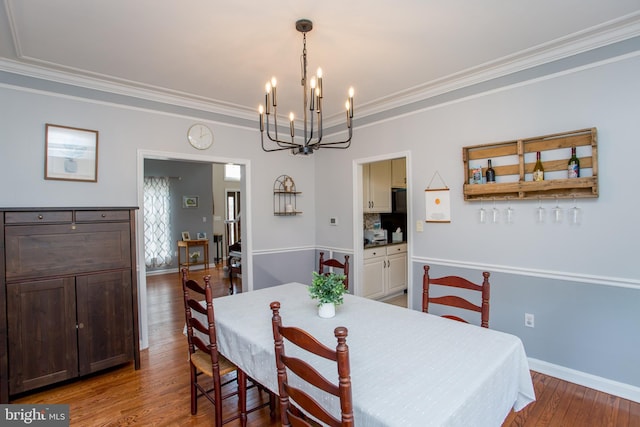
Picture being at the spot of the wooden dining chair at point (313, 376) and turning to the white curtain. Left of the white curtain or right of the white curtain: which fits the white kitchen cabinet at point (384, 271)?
right

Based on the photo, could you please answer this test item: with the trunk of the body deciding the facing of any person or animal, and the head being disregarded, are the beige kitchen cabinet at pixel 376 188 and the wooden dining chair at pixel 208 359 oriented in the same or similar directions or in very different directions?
very different directions

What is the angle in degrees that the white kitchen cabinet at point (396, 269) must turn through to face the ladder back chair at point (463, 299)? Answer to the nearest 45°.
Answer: approximately 45° to its left

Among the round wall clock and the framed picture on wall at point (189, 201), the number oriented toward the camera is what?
2

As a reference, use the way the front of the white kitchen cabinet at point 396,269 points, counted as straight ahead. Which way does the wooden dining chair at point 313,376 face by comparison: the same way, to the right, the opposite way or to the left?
the opposite way

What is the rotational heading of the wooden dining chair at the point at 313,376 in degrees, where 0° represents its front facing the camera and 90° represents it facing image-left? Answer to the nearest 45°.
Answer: approximately 225°

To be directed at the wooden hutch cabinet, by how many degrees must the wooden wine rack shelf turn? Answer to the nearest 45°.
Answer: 0° — it already faces it
